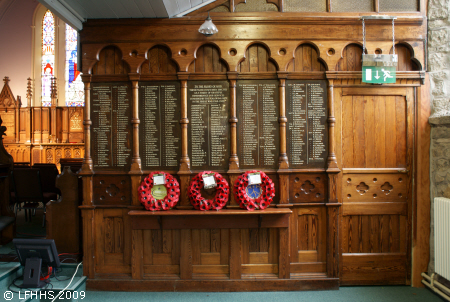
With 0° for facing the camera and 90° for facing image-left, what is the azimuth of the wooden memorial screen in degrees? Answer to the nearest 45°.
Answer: approximately 0°

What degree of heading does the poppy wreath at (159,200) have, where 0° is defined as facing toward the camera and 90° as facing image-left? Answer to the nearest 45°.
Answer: approximately 0°

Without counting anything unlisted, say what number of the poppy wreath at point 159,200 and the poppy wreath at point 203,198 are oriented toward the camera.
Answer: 2

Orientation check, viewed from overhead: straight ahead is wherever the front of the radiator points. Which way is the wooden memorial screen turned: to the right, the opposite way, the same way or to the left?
to the left

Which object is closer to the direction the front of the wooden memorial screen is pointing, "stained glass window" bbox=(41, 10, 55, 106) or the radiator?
the radiator

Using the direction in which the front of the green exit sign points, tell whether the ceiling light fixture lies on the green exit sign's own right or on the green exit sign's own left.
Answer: on the green exit sign's own right

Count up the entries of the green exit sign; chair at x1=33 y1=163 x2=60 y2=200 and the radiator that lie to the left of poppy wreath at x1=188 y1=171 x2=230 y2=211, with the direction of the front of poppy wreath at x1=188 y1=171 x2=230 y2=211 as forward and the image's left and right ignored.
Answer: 2

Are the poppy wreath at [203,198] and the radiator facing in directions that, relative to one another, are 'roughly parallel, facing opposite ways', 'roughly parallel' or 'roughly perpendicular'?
roughly perpendicular

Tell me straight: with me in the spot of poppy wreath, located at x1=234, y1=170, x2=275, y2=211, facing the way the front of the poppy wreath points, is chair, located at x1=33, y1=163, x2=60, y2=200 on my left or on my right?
on my right

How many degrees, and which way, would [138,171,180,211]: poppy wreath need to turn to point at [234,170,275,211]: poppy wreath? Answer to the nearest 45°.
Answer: approximately 90° to its left
